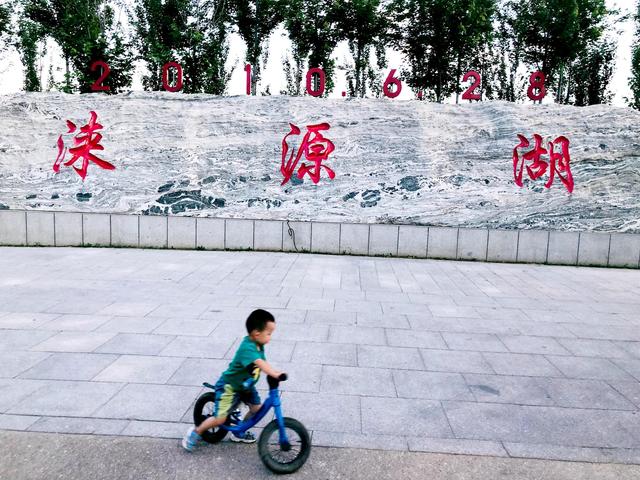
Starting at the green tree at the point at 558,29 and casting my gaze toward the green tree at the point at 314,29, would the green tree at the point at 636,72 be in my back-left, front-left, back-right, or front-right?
back-left

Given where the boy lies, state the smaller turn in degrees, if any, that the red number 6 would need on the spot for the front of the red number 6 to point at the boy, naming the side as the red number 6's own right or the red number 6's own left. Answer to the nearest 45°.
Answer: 0° — it already faces them

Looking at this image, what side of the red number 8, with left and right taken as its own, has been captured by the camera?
front

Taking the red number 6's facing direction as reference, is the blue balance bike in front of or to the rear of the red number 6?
in front

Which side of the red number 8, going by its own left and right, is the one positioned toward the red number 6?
right

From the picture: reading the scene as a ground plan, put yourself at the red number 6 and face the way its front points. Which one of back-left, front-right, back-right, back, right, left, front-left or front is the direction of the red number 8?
left

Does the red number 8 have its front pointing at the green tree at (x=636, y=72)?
no

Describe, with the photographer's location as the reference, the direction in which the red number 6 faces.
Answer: facing the viewer

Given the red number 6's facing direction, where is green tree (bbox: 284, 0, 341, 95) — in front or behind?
behind

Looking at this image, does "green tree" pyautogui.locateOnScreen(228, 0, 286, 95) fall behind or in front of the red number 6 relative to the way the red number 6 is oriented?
behind

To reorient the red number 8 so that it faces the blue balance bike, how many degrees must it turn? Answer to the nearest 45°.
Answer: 0° — it already faces it

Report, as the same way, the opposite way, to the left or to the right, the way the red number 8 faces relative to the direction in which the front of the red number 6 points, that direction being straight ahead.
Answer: the same way

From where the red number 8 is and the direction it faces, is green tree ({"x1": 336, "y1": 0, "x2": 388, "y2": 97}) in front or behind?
behind

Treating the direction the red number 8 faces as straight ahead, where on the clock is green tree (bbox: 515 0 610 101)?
The green tree is roughly at 6 o'clock from the red number 8.

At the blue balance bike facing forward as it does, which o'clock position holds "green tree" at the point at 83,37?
The green tree is roughly at 7 o'clock from the blue balance bike.

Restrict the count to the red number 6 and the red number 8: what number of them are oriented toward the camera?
2
